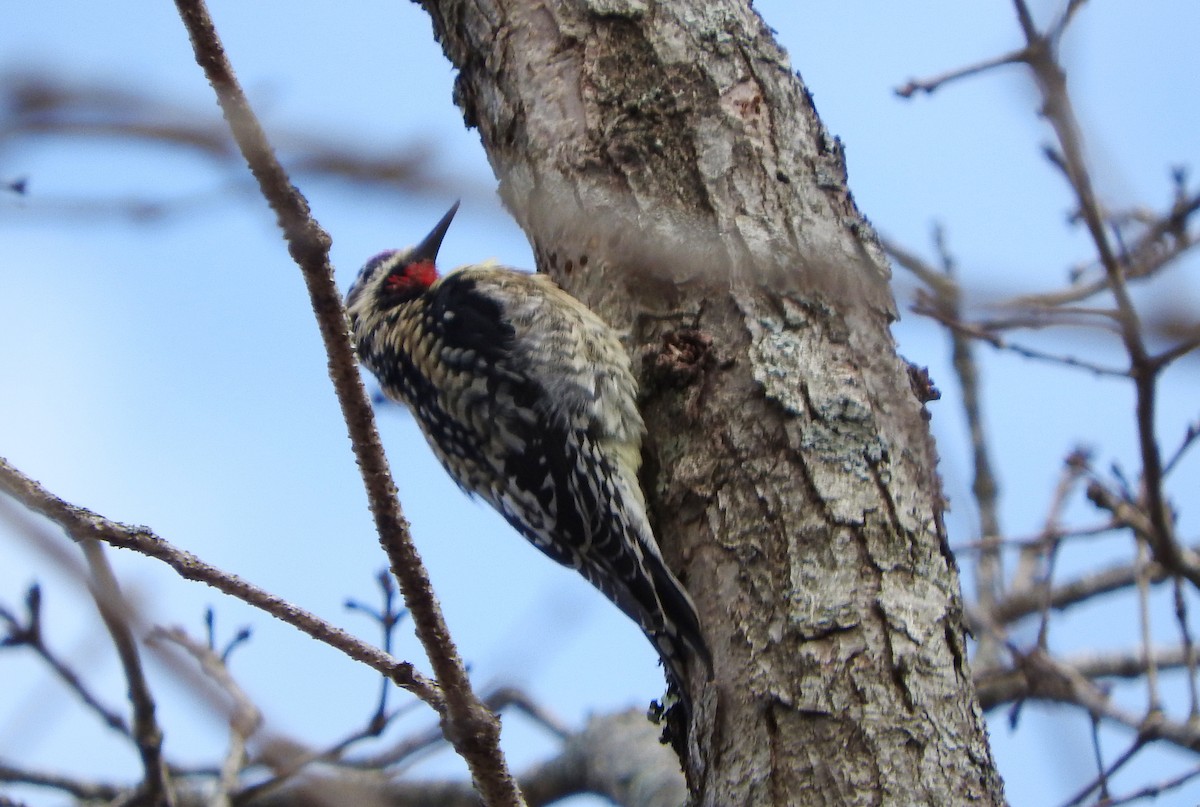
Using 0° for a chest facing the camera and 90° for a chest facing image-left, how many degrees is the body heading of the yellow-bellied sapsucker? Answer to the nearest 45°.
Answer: approximately 270°
